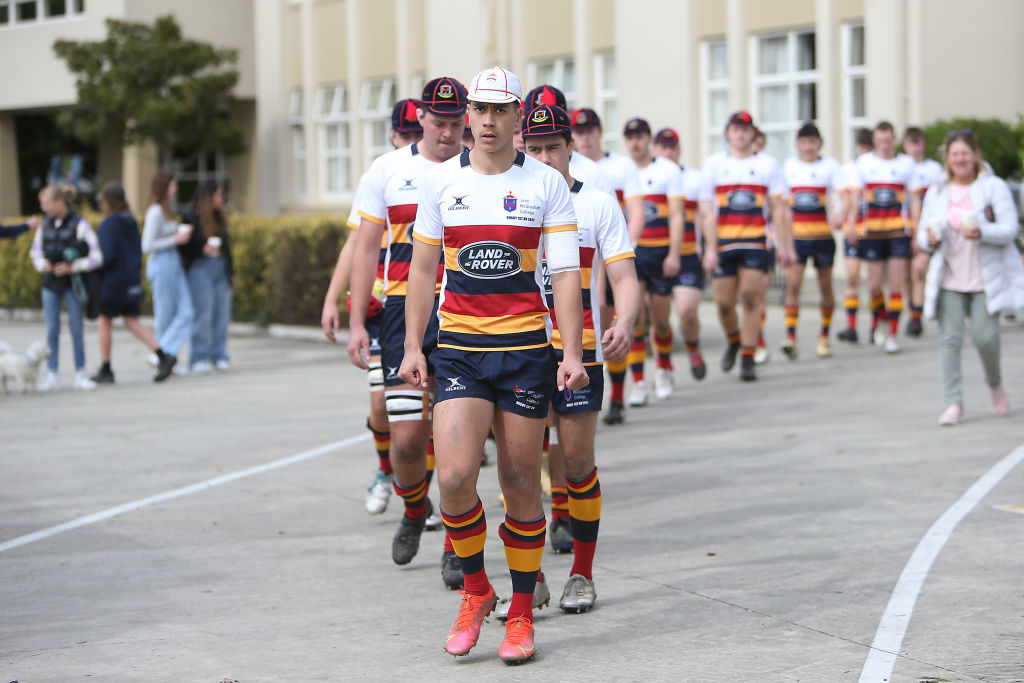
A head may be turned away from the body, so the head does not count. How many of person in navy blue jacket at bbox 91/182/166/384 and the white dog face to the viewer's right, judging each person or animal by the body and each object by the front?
1

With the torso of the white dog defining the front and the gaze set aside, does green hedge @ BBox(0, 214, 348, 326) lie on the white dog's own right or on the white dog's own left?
on the white dog's own left

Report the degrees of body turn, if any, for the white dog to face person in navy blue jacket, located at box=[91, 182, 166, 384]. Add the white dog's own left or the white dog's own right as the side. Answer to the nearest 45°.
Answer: approximately 45° to the white dog's own left

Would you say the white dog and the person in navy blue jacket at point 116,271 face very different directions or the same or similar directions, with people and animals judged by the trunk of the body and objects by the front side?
very different directions

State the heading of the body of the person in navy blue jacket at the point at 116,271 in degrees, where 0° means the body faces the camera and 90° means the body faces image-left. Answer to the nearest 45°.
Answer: approximately 90°

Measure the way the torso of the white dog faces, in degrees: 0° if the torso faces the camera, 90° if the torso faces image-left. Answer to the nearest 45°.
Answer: approximately 270°
